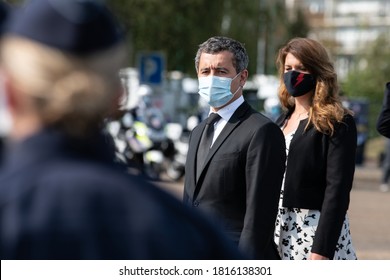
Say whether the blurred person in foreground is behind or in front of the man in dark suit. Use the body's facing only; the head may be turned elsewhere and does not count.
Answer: in front

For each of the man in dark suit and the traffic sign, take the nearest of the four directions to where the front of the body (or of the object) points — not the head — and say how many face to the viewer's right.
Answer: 0

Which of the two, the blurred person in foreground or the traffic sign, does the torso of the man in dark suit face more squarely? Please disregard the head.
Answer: the blurred person in foreground

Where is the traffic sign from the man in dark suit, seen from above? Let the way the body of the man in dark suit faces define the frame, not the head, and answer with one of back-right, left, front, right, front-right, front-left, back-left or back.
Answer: back-right

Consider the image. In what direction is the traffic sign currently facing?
toward the camera

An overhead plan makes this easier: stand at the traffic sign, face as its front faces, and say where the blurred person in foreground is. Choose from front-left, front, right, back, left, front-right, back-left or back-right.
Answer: front

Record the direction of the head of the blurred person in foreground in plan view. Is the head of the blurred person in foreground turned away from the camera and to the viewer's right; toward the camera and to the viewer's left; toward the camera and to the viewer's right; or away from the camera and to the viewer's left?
away from the camera and to the viewer's right

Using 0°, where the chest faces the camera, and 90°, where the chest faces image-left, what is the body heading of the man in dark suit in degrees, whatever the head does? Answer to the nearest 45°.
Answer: approximately 45°

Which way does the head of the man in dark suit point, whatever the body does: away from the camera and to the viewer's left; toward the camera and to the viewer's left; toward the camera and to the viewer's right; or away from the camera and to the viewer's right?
toward the camera and to the viewer's left

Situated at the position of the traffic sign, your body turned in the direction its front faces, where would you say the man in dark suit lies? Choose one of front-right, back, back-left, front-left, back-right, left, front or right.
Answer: front
